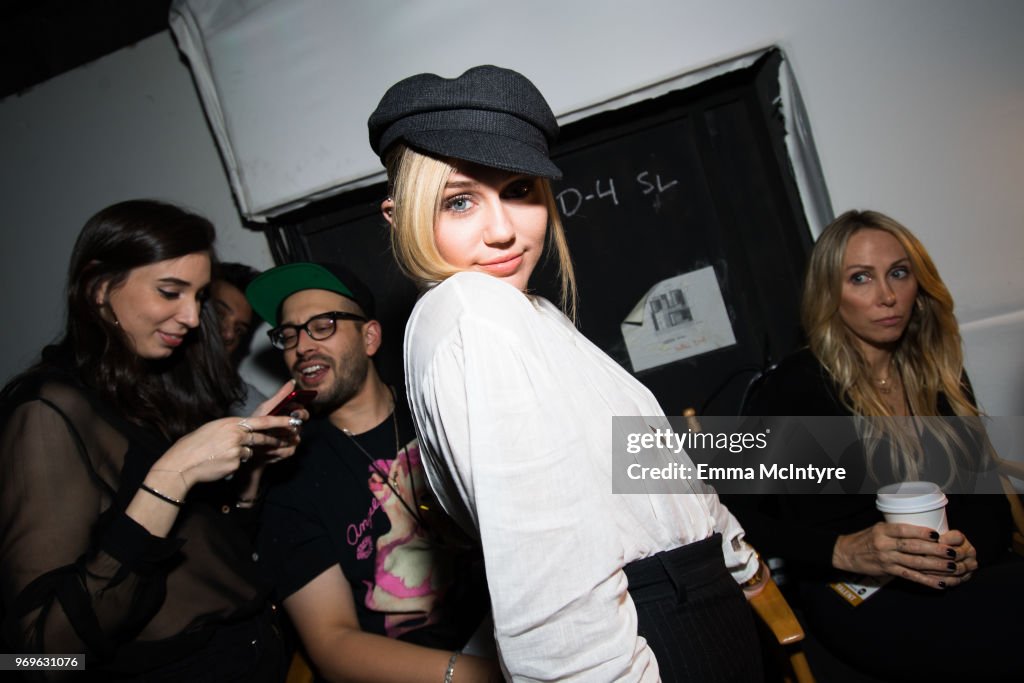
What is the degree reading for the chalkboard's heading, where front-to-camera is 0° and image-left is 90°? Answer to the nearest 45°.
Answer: approximately 0°

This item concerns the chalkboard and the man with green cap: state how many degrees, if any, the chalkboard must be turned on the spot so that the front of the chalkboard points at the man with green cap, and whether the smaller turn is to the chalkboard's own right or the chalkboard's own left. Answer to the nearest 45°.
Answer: approximately 45° to the chalkboard's own right

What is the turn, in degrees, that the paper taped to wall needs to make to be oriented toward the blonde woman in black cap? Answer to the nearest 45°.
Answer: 0° — it already faces them
